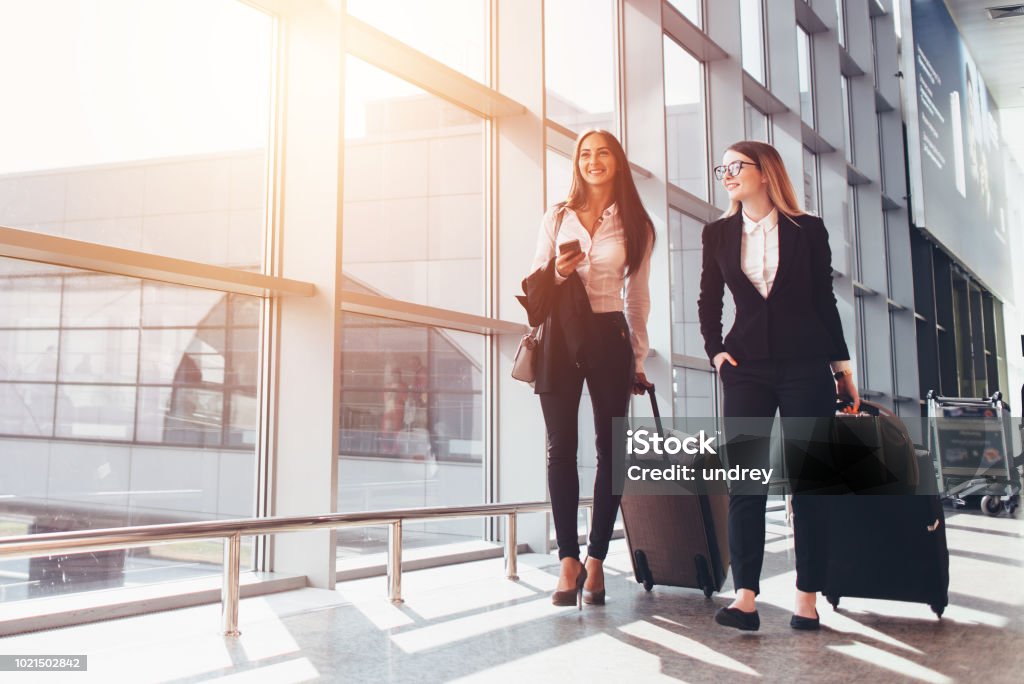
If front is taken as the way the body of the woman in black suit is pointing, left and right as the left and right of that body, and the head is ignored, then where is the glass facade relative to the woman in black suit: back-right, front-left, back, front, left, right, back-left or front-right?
right

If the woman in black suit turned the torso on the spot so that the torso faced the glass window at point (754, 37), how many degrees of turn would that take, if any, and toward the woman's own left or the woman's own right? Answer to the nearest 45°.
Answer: approximately 180°

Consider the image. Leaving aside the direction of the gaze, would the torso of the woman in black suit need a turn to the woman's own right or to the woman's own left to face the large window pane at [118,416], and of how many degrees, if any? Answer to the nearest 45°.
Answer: approximately 90° to the woman's own right

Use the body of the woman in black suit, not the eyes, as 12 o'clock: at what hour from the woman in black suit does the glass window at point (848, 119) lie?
The glass window is roughly at 6 o'clock from the woman in black suit.

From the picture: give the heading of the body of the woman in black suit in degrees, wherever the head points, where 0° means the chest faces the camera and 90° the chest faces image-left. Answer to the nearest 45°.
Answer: approximately 0°

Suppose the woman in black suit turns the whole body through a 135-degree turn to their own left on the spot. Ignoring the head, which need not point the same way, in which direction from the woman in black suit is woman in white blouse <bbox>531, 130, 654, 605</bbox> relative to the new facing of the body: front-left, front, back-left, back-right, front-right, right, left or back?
back-left

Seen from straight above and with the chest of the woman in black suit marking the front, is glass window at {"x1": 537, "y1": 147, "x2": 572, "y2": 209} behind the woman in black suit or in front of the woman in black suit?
behind

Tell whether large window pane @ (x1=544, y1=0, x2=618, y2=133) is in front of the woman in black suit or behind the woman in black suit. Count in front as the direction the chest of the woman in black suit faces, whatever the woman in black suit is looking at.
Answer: behind

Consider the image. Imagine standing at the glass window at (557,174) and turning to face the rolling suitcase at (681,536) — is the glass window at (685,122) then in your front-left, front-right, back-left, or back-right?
back-left

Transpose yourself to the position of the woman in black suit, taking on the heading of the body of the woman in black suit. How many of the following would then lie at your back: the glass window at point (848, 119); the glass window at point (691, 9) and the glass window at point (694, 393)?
3

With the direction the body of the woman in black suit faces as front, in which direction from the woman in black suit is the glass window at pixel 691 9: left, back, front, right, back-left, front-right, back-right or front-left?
back

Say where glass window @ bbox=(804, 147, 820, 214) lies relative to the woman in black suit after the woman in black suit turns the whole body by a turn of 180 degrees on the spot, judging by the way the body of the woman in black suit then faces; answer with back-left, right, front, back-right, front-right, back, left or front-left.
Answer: front
